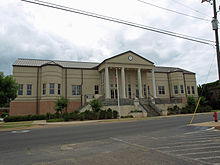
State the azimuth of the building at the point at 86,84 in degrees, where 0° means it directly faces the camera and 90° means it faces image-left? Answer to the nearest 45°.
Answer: approximately 315°

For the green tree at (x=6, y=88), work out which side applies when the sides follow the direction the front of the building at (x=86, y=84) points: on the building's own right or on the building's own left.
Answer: on the building's own right

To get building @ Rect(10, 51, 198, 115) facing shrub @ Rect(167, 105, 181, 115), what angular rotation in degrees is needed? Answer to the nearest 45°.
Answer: approximately 45° to its left
